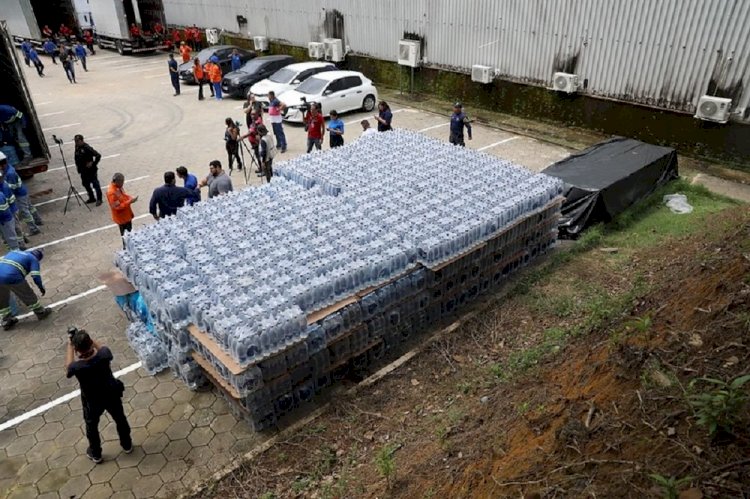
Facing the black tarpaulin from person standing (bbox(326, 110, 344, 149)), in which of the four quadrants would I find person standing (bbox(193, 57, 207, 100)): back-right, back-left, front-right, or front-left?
back-left

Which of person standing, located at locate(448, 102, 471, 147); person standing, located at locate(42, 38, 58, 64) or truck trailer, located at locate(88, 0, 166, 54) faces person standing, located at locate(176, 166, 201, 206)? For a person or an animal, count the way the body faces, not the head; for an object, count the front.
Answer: person standing, located at locate(448, 102, 471, 147)

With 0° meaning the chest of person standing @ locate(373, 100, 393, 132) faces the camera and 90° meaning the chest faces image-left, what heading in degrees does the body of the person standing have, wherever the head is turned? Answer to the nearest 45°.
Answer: approximately 90°

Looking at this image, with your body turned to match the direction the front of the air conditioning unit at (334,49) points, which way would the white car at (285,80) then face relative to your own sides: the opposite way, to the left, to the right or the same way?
the same way

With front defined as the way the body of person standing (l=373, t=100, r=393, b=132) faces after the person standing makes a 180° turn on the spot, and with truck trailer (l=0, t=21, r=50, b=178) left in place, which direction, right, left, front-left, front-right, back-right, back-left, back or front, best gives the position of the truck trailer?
back

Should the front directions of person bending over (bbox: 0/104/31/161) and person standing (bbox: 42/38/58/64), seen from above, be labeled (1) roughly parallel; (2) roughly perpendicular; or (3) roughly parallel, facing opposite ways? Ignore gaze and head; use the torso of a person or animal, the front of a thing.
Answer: roughly perpendicular

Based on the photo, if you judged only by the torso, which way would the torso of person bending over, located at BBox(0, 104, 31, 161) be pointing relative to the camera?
to the viewer's right

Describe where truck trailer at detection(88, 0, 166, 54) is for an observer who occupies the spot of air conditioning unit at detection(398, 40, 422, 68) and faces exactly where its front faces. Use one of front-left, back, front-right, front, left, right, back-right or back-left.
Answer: right

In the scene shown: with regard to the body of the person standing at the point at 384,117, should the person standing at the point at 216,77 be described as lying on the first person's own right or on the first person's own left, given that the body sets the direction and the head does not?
on the first person's own right

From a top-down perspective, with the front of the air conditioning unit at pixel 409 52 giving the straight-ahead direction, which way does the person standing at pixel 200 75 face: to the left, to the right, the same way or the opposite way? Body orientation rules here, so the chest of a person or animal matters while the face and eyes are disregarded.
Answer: the same way

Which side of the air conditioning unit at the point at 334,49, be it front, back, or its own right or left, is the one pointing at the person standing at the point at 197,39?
right

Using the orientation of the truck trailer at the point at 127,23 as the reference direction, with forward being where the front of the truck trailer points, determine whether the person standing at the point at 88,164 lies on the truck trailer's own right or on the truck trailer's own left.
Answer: on the truck trailer's own left

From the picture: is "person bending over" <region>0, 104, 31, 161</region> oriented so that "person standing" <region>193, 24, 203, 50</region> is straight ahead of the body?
no

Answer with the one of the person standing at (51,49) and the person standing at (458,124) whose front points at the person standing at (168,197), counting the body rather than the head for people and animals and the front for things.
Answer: the person standing at (458,124)

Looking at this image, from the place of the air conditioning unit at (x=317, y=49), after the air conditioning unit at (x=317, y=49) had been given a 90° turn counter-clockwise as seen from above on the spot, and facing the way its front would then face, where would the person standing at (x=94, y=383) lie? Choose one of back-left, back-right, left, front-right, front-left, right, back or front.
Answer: front-right
